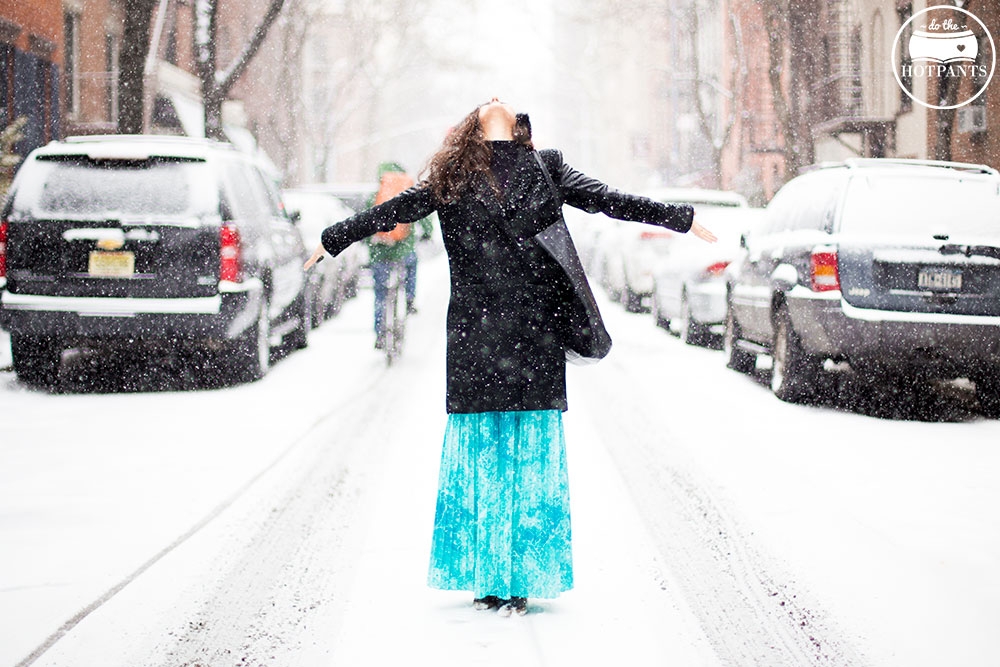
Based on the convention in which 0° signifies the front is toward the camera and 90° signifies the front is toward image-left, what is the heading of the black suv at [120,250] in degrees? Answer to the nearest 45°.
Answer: approximately 180°

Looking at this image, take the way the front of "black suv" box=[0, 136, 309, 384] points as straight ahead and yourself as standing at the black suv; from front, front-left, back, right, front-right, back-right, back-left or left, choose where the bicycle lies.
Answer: front-right

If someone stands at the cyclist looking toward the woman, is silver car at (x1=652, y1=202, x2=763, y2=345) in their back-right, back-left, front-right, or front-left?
back-left

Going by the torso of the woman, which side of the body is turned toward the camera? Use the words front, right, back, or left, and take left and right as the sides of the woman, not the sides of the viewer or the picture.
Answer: front

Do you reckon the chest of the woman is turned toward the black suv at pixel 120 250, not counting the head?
no

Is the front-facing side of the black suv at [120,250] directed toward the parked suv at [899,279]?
no

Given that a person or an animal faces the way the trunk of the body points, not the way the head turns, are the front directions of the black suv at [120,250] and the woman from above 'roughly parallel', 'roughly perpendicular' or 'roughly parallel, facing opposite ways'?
roughly parallel, facing opposite ways

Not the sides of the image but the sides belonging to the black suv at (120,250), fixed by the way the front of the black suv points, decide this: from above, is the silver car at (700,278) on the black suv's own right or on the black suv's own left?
on the black suv's own right

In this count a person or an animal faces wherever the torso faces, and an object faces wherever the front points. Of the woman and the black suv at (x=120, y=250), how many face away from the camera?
1

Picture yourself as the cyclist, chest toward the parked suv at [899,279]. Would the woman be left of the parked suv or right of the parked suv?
right

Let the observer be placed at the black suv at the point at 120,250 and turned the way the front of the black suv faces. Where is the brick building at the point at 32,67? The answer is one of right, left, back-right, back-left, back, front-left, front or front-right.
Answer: front
